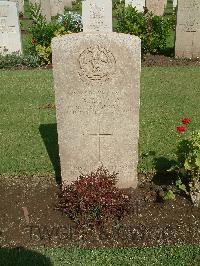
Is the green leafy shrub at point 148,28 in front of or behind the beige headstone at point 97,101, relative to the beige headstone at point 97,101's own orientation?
behind

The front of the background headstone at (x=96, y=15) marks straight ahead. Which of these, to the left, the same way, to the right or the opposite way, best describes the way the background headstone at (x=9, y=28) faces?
the same way

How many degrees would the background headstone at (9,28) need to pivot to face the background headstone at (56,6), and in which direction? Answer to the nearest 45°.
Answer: approximately 180°

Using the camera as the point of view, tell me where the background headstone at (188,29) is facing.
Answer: facing the viewer

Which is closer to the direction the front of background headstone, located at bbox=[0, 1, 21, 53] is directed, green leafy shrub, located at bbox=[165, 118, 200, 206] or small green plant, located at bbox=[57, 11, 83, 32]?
the green leafy shrub

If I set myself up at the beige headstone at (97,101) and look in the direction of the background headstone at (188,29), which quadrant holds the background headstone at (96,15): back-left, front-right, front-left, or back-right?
front-left

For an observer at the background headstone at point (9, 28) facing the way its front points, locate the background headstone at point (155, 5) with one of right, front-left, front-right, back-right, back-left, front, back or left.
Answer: back-left

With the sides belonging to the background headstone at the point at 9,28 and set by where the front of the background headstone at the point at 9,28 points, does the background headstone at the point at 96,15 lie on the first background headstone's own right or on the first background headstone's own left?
on the first background headstone's own left

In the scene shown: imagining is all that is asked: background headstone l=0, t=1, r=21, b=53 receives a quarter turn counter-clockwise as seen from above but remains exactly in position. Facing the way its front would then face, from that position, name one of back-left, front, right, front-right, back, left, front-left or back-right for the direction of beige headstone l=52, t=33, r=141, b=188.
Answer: right

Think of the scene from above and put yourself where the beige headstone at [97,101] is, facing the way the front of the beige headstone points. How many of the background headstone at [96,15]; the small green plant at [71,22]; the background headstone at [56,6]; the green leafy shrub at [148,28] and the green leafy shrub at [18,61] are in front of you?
0

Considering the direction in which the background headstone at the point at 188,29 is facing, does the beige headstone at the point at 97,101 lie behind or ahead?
ahead

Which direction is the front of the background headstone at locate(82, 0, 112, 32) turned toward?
toward the camera

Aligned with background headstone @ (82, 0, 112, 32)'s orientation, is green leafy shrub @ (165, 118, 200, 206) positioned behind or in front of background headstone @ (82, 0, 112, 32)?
in front

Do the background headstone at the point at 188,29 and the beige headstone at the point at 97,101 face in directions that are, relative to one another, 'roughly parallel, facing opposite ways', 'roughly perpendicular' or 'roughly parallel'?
roughly parallel

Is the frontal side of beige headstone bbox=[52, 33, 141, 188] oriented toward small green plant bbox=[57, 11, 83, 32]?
no

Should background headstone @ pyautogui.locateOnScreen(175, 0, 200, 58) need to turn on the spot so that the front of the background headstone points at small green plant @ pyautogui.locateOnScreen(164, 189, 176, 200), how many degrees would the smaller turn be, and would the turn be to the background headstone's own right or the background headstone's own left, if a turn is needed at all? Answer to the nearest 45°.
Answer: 0° — it already faces it

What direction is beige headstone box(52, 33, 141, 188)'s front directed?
toward the camera
